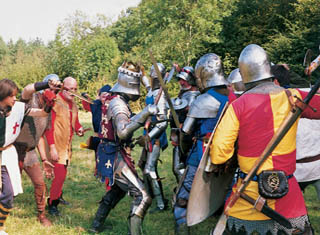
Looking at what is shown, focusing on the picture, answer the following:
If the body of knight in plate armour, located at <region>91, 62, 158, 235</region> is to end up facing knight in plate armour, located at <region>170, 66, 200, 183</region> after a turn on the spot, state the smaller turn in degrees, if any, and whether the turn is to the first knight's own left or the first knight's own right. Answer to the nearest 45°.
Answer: approximately 45° to the first knight's own left

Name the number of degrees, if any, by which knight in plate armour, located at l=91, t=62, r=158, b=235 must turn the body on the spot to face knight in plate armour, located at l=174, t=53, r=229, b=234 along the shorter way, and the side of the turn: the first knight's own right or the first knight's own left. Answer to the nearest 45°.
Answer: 0° — they already face them

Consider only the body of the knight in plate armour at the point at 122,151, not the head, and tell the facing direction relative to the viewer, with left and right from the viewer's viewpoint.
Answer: facing to the right of the viewer

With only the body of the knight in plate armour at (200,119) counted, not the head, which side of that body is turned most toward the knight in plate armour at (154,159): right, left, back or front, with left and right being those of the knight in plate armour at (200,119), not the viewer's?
front

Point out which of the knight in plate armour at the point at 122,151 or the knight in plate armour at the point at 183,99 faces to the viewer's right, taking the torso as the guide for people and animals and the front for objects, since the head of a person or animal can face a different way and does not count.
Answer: the knight in plate armour at the point at 122,151

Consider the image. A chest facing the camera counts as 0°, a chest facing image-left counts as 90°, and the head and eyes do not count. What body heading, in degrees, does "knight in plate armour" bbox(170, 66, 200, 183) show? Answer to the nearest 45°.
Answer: approximately 45°

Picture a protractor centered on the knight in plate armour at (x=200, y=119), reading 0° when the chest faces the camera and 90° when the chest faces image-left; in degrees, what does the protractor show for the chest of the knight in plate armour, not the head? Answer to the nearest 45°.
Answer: approximately 135°

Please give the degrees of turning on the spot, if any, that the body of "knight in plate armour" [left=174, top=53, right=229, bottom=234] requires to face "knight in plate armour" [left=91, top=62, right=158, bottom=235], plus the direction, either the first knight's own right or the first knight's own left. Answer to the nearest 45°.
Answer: approximately 45° to the first knight's own left
